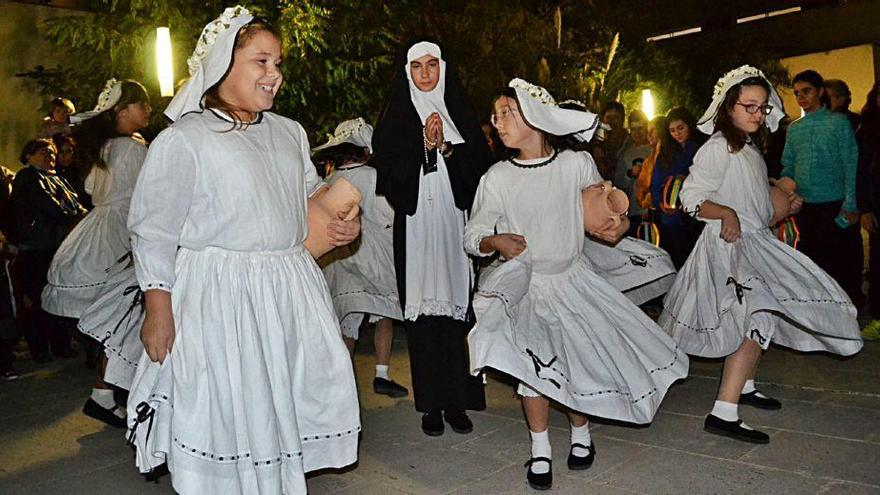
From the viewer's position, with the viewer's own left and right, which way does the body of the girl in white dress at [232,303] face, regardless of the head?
facing the viewer and to the right of the viewer

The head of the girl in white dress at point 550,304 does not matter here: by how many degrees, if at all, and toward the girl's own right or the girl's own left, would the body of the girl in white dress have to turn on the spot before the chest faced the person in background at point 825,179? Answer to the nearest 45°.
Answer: approximately 135° to the girl's own left

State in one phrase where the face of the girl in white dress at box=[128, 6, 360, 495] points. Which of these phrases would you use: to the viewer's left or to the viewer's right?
to the viewer's right

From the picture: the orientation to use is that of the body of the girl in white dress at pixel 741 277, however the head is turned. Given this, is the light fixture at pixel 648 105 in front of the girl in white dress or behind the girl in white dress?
behind

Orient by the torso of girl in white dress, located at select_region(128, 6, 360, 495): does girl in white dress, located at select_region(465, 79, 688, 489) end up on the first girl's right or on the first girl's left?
on the first girl's left

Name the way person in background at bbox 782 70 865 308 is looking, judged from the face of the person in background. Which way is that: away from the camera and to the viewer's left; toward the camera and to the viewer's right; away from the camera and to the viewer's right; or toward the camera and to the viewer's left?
toward the camera and to the viewer's left

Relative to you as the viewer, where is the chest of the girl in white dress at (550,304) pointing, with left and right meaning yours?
facing the viewer

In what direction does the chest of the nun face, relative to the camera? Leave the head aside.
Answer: toward the camera

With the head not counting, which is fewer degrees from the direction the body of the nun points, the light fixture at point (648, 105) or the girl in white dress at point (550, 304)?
the girl in white dress

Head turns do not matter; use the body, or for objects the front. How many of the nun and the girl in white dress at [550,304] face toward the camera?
2
